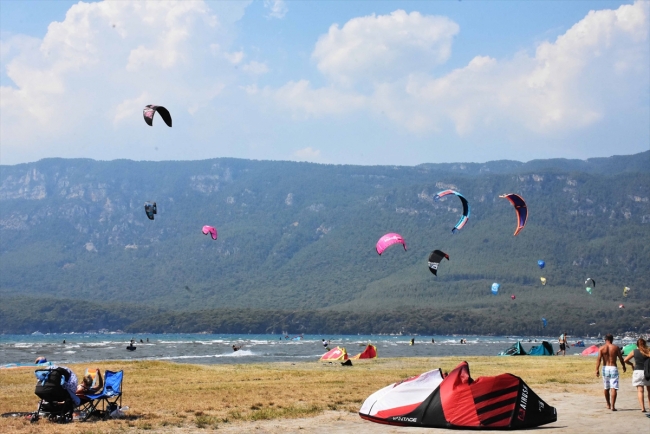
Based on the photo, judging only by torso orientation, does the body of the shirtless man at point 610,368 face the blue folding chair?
no

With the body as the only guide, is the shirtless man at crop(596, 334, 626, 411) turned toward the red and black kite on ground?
no

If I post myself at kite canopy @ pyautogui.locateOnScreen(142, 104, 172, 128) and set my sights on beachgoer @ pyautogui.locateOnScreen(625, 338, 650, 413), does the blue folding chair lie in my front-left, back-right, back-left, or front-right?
front-right

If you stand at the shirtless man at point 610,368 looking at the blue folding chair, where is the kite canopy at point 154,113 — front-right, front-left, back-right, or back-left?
front-right

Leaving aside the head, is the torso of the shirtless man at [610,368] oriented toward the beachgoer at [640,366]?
no

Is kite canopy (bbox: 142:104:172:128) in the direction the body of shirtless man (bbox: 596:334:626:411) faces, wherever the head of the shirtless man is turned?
no
